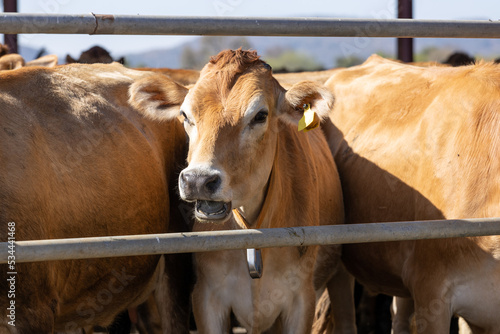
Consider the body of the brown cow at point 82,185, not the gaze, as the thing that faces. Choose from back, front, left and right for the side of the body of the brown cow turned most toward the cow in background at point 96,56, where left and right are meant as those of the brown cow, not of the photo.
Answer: right

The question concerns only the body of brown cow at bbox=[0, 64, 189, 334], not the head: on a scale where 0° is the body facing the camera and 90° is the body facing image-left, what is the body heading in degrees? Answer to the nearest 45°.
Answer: approximately 90°
